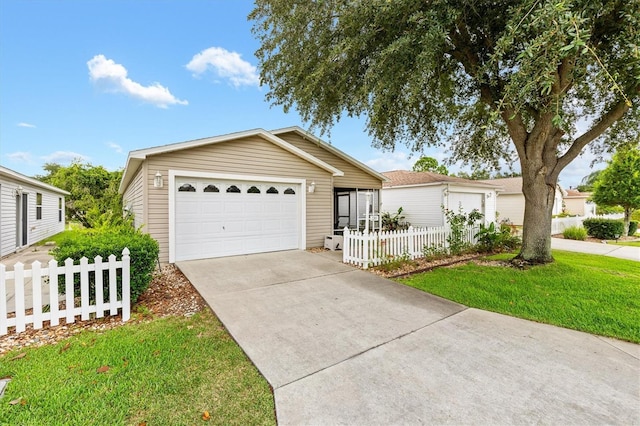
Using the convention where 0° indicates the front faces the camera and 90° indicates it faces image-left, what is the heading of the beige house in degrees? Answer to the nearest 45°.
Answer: approximately 315°

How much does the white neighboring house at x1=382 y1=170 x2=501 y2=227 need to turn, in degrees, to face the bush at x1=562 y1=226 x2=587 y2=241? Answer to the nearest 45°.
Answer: approximately 45° to its left

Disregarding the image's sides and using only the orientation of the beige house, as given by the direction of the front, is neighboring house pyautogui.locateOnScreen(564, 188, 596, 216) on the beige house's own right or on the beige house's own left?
on the beige house's own left

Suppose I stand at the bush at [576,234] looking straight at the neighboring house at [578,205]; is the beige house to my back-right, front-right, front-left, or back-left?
back-left

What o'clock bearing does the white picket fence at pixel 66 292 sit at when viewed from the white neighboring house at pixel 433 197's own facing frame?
The white picket fence is roughly at 2 o'clock from the white neighboring house.

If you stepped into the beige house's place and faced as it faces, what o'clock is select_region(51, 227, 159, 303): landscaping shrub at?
The landscaping shrub is roughly at 2 o'clock from the beige house.

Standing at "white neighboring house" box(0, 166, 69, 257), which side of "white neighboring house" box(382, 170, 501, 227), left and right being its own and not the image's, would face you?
right

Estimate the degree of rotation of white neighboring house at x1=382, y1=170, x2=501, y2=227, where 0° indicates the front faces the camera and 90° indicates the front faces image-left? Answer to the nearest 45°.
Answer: approximately 315°

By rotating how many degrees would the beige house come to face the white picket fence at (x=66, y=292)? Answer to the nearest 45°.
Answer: approximately 45° to its right
